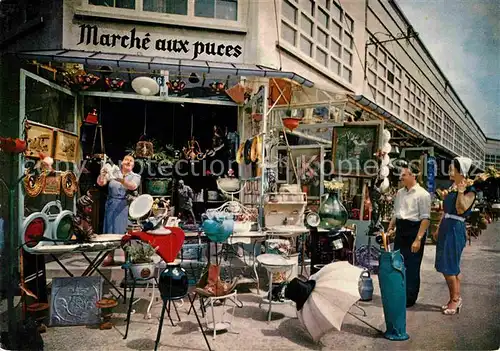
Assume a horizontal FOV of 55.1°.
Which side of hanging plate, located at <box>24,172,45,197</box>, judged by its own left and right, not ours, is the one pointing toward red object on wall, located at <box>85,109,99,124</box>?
left

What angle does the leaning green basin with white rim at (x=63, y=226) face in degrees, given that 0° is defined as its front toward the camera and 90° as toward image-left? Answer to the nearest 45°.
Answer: approximately 315°

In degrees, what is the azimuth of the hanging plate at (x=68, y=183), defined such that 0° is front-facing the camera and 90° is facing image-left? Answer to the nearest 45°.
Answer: approximately 315°

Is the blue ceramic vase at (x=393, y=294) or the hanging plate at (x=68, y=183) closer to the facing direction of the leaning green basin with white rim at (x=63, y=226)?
the blue ceramic vase

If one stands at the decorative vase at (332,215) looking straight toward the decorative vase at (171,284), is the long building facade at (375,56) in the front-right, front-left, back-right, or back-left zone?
back-right

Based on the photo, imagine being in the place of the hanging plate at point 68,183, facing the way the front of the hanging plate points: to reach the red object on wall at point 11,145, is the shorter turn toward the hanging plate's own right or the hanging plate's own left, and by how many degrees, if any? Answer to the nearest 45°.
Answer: approximately 45° to the hanging plate's own right
